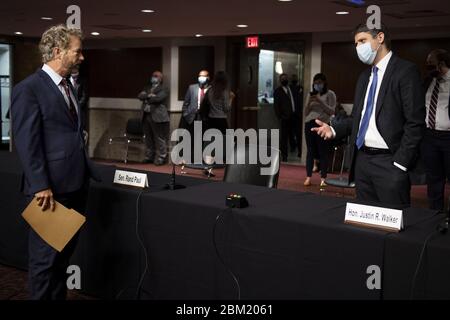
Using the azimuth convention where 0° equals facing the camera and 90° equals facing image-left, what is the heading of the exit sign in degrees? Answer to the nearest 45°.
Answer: approximately 0°

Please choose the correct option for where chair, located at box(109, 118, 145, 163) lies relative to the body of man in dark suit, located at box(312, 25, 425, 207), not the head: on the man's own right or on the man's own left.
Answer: on the man's own right

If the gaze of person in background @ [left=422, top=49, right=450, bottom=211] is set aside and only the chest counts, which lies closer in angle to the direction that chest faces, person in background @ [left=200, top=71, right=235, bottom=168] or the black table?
the black table

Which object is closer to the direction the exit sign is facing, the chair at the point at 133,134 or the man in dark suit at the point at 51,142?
the man in dark suit

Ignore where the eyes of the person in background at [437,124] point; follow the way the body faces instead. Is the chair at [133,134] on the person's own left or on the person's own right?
on the person's own right
